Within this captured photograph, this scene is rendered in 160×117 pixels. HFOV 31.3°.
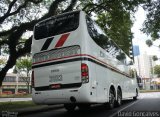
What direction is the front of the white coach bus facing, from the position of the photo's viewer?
facing away from the viewer and to the right of the viewer
